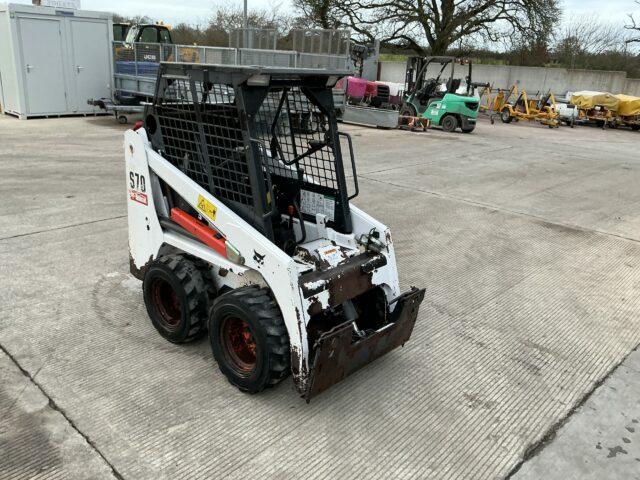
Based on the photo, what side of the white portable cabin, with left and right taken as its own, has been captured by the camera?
front

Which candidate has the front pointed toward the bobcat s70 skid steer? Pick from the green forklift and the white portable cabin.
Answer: the white portable cabin

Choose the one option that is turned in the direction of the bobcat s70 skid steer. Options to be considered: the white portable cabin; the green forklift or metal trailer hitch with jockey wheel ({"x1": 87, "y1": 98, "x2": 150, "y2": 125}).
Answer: the white portable cabin

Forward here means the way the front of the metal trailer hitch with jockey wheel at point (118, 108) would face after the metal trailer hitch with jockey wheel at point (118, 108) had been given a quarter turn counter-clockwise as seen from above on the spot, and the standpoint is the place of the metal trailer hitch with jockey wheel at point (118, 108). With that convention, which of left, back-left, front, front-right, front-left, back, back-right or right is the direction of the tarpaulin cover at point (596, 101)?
left

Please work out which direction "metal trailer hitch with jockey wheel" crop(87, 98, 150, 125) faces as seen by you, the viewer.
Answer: facing to the left of the viewer

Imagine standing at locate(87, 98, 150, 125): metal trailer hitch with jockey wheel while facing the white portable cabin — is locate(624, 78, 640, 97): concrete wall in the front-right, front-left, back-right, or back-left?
back-right

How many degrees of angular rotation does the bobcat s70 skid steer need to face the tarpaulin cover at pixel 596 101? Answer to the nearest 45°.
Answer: approximately 90° to its left

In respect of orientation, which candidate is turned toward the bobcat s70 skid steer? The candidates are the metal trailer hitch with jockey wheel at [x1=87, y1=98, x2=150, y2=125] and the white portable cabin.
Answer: the white portable cabin

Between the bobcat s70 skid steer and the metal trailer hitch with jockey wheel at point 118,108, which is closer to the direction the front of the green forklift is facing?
the metal trailer hitch with jockey wheel

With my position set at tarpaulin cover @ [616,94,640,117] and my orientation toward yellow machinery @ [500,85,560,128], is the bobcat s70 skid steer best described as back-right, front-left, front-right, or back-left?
front-left

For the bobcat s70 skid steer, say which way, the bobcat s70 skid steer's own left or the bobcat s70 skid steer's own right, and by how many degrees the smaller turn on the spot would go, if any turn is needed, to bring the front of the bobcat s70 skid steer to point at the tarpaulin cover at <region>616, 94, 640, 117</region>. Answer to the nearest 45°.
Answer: approximately 90° to the bobcat s70 skid steer's own left

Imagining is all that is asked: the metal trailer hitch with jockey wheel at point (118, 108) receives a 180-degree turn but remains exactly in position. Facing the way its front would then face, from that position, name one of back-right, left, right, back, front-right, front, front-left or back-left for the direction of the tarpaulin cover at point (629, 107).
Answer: front

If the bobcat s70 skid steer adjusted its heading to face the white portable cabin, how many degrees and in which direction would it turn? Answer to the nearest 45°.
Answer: approximately 180°

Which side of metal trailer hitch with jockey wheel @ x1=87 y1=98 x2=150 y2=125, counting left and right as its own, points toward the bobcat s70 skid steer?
left

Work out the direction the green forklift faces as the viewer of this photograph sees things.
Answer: facing away from the viewer and to the left of the viewer
